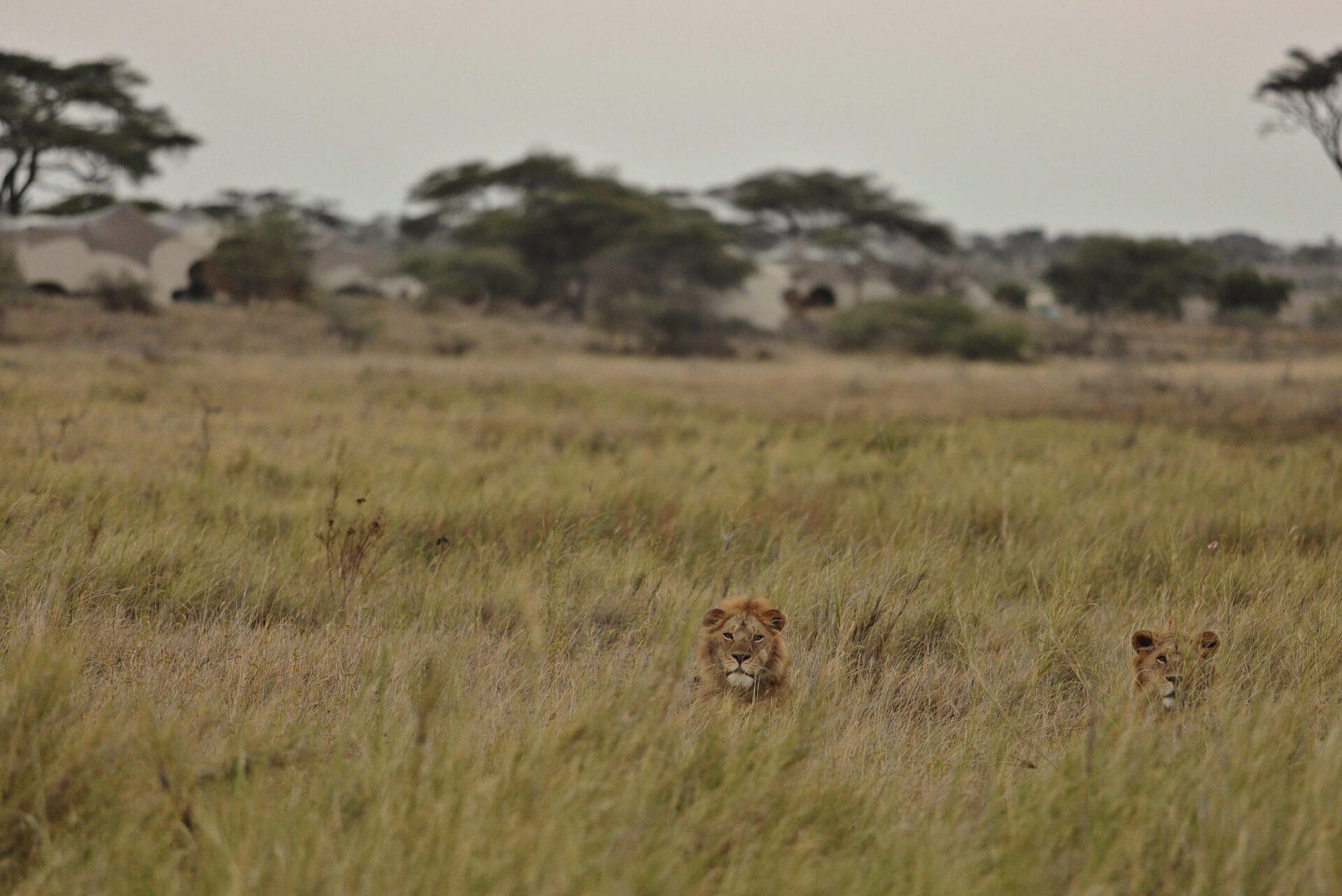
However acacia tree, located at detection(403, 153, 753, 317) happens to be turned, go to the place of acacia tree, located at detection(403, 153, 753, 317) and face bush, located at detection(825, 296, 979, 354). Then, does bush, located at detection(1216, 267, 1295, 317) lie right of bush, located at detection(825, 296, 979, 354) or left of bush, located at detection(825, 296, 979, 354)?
left

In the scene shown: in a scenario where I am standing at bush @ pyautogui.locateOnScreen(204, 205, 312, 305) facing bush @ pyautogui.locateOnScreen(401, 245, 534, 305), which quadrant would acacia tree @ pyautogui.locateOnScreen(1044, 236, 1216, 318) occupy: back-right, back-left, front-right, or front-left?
front-right

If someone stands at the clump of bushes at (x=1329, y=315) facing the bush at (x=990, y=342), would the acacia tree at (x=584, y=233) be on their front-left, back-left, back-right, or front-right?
front-right

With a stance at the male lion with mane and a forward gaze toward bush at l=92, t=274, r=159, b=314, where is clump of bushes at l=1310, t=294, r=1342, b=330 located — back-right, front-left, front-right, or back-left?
front-right

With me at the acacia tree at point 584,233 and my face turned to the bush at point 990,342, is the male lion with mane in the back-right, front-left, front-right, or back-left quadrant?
front-right

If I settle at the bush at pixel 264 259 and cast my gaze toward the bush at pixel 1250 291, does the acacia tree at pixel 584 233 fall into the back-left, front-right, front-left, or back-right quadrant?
front-left
